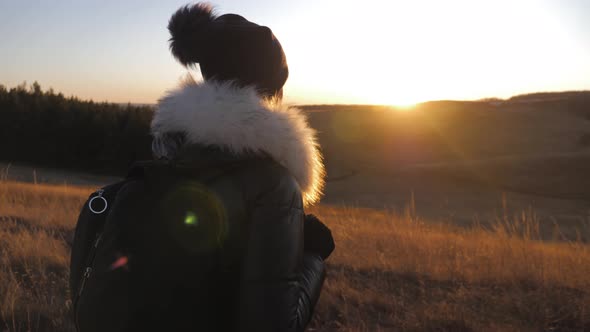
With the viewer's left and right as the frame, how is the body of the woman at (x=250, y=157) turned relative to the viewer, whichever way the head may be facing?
facing away from the viewer and to the right of the viewer
